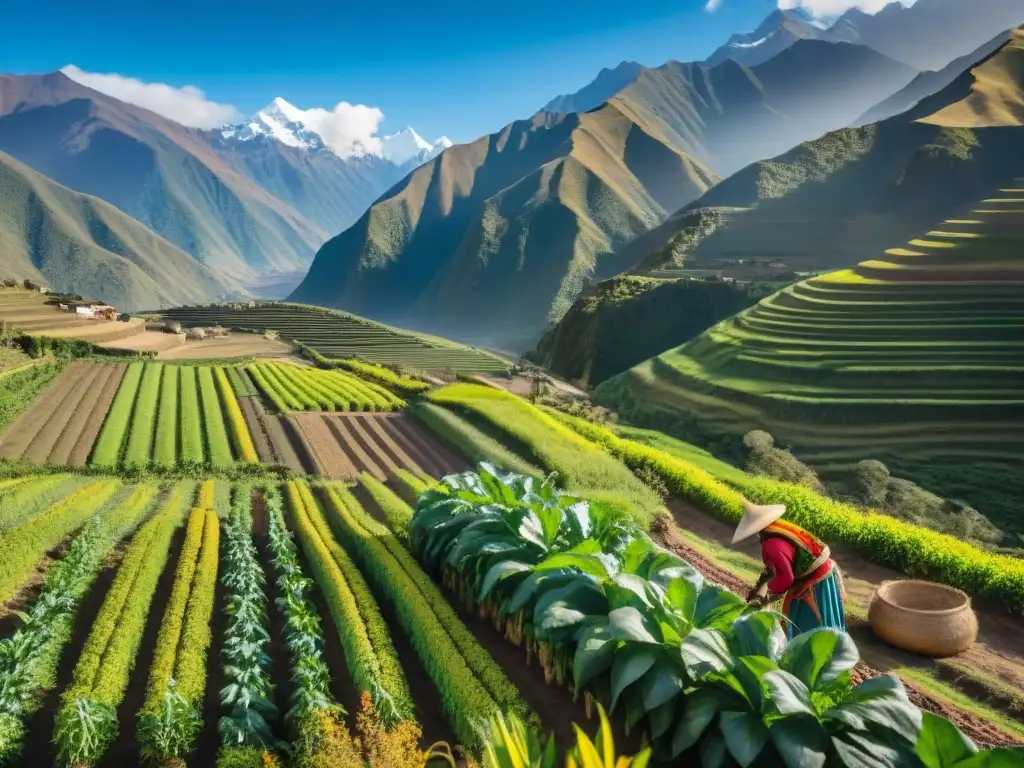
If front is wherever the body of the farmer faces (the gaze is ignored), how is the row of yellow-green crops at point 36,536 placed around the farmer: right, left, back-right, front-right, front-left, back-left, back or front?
front

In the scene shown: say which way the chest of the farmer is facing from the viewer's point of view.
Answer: to the viewer's left

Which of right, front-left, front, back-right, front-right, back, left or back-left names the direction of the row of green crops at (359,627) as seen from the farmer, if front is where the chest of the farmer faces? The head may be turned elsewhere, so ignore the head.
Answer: front

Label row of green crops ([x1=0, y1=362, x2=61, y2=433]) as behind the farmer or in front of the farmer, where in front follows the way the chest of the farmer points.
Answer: in front

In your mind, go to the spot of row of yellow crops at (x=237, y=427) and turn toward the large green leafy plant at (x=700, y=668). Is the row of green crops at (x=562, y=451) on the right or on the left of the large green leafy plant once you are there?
left

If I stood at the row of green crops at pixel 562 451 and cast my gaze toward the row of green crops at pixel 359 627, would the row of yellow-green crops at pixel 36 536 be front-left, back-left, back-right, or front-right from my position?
front-right

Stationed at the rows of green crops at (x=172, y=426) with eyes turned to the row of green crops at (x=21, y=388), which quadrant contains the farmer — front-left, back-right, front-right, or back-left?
back-left

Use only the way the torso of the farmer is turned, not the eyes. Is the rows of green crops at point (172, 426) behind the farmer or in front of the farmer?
in front

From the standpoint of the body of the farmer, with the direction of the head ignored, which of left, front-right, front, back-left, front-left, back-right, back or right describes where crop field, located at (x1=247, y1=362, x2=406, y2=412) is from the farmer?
front-right

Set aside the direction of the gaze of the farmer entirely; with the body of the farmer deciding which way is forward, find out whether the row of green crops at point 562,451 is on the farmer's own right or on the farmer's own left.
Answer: on the farmer's own right

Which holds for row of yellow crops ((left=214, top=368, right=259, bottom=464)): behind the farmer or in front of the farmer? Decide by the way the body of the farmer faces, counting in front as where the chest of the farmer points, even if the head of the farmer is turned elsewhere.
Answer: in front
